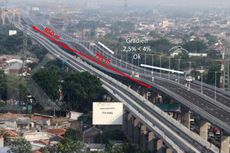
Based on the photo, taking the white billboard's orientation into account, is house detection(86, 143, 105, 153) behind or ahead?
ahead

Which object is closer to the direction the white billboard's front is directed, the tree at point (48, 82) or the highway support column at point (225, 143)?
the highway support column

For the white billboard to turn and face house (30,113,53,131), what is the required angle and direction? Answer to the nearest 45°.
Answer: approximately 135° to its right

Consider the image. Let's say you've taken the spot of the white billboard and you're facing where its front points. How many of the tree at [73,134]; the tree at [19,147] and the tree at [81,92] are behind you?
1

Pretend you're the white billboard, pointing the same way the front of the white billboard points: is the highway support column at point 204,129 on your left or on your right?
on your left

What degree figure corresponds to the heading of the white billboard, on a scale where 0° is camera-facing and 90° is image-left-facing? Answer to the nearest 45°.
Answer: approximately 0°

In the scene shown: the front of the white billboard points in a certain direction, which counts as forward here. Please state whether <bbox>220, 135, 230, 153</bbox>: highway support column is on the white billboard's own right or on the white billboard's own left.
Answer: on the white billboard's own left

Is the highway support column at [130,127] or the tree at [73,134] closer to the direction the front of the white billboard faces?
the tree

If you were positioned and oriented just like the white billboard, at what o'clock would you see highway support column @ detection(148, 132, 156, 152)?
The highway support column is roughly at 11 o'clock from the white billboard.

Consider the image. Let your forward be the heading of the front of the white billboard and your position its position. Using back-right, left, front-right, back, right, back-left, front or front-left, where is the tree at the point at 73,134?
front-right
